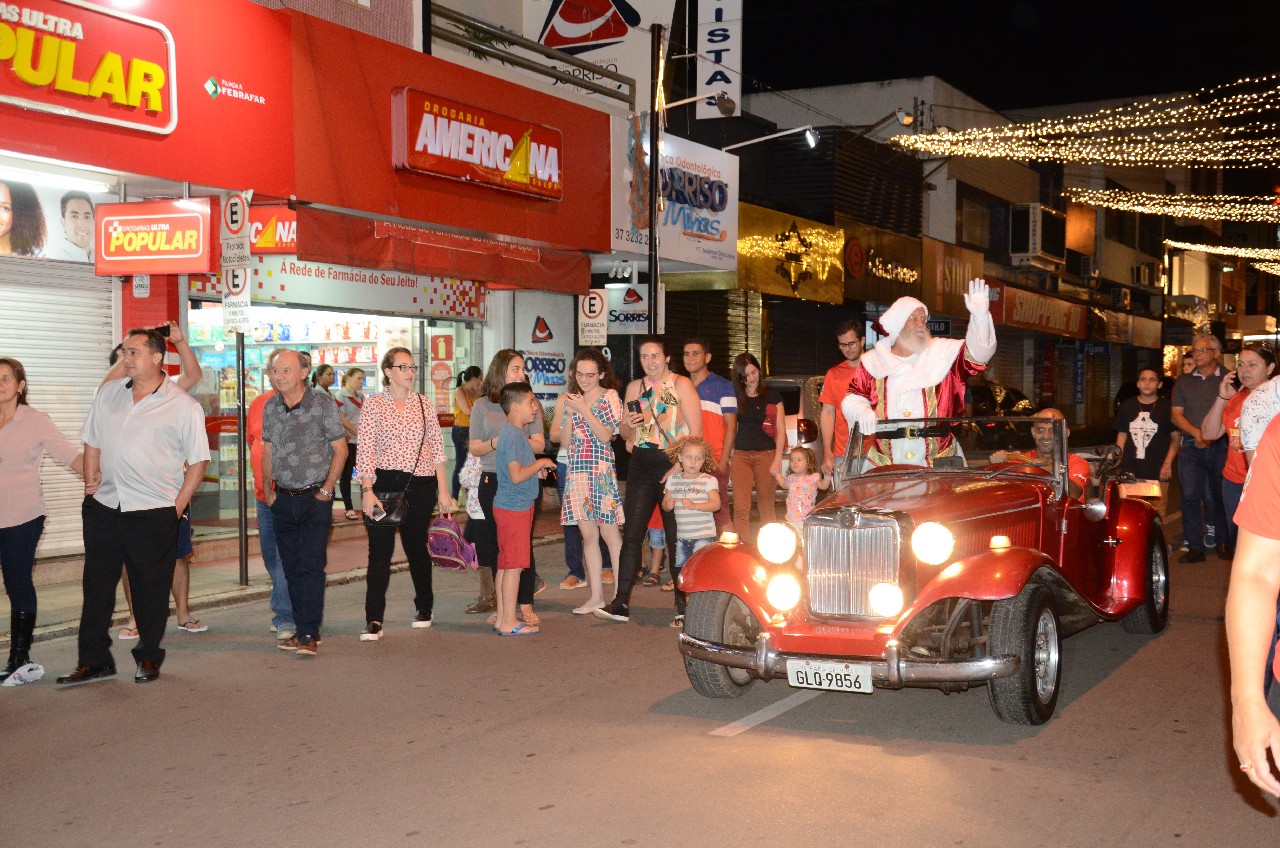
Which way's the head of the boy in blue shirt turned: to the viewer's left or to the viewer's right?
to the viewer's right

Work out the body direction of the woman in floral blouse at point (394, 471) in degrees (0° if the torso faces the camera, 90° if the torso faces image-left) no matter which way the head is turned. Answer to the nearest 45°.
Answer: approximately 0°

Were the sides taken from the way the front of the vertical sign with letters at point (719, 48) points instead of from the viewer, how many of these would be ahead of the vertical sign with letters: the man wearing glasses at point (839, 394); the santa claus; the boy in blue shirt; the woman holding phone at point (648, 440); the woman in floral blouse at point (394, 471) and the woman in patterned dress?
6

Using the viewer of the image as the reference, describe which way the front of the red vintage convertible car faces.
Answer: facing the viewer and to the left of the viewer

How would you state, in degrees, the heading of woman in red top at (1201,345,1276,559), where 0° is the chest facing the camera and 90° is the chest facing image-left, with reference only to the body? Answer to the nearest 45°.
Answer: approximately 45°

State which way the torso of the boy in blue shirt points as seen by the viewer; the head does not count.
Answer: to the viewer's right

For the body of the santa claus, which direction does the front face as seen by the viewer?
toward the camera

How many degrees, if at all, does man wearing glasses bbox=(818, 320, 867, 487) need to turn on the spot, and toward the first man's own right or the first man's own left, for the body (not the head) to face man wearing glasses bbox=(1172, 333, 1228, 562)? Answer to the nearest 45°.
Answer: approximately 135° to the first man's own left

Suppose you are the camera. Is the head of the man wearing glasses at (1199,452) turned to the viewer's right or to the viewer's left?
to the viewer's left

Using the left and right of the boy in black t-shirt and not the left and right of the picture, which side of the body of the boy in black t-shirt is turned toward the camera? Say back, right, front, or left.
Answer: front

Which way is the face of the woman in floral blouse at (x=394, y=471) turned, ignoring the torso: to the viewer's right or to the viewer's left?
to the viewer's right

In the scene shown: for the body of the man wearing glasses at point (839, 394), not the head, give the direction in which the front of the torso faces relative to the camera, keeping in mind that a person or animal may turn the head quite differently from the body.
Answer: toward the camera

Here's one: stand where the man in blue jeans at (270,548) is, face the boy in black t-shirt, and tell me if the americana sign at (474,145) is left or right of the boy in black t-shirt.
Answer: left
